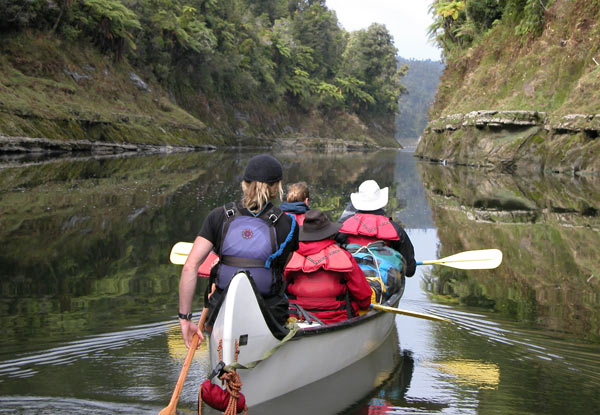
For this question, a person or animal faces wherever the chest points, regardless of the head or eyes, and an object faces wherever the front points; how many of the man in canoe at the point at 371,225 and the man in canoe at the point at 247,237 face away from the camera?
2

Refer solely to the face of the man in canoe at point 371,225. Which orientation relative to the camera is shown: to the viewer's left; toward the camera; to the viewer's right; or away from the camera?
away from the camera

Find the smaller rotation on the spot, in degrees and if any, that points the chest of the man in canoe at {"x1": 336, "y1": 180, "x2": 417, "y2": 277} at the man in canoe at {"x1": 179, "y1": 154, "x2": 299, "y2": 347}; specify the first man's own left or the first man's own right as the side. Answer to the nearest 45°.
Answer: approximately 180°

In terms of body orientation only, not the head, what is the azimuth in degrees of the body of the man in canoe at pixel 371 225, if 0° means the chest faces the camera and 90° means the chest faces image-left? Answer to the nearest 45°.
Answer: approximately 180°

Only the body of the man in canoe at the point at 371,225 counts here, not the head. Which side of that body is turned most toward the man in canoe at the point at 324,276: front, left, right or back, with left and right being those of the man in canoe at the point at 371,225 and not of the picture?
back

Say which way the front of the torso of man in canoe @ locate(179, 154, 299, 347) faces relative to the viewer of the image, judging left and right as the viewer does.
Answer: facing away from the viewer

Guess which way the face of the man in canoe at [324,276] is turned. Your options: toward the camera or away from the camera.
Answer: away from the camera
